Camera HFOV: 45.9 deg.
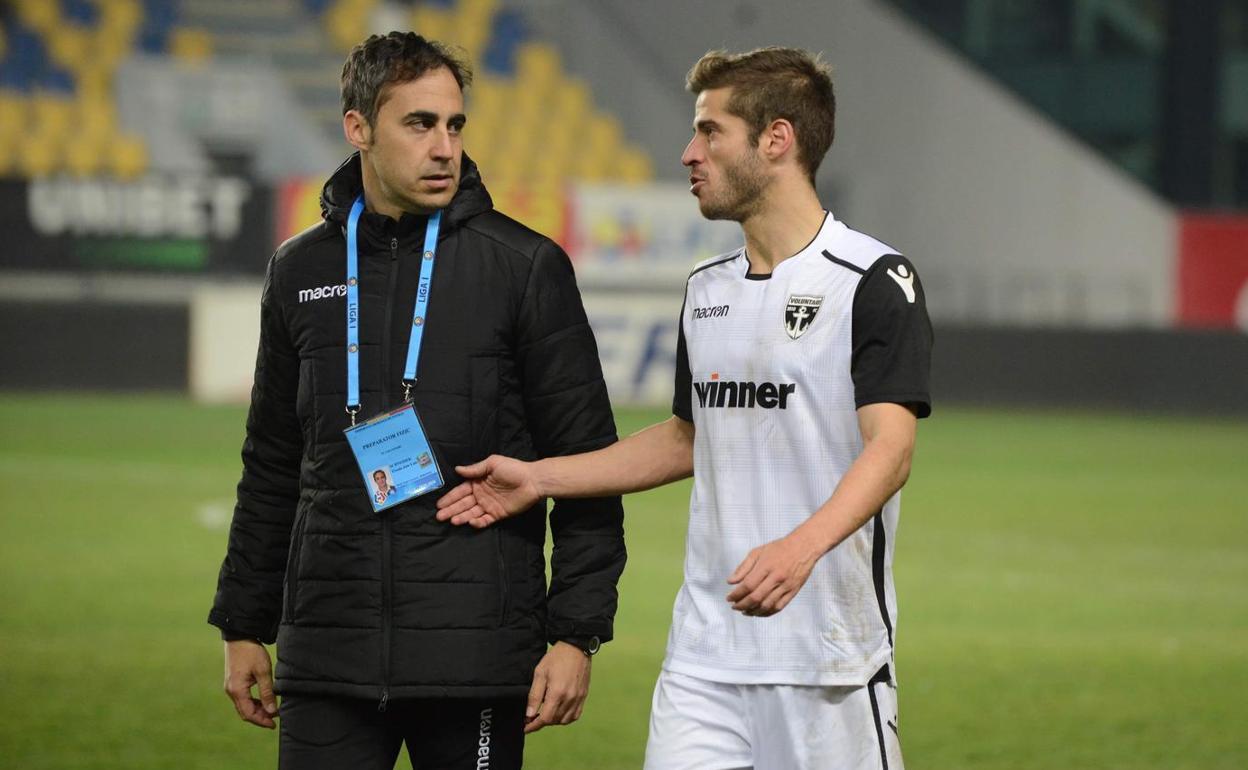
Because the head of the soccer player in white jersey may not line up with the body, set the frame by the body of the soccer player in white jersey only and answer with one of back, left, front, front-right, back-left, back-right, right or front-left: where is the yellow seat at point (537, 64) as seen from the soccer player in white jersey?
back-right

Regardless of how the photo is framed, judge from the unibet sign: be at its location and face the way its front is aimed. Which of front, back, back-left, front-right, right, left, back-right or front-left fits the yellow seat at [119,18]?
back

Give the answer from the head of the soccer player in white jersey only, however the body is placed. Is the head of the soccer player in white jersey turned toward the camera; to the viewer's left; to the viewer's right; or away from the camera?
to the viewer's left

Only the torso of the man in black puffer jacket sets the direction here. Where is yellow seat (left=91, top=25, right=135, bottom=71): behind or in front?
behind

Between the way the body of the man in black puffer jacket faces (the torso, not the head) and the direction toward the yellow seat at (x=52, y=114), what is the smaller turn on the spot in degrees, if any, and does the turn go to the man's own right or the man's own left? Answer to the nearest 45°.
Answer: approximately 180°

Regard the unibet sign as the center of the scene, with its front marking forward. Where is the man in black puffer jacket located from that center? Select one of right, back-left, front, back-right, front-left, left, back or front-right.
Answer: front

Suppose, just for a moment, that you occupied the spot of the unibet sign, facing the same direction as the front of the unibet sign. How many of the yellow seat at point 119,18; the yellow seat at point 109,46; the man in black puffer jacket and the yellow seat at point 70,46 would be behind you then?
3

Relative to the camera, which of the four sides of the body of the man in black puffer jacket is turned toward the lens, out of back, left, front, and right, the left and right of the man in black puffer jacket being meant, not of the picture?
front

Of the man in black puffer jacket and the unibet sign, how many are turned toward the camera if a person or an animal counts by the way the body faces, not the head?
2

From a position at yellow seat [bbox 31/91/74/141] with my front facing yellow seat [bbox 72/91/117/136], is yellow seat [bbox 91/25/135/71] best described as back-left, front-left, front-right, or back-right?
front-left

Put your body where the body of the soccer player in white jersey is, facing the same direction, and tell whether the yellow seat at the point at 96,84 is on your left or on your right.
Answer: on your right

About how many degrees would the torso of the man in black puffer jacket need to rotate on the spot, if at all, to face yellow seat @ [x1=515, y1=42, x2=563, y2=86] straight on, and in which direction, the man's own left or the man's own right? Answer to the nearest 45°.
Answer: approximately 180°

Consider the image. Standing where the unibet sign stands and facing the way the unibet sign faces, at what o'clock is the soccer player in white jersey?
The soccer player in white jersey is roughly at 12 o'clock from the unibet sign.

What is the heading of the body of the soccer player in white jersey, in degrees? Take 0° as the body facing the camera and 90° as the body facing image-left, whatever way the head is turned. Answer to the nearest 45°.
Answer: approximately 45°

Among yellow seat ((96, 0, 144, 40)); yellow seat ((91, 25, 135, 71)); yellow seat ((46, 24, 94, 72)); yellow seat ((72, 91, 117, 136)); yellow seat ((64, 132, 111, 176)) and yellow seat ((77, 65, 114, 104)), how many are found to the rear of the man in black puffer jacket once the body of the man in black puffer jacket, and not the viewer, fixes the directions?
6

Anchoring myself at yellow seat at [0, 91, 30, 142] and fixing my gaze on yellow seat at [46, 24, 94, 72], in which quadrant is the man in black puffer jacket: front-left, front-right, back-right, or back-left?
back-right

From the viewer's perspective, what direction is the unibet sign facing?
toward the camera

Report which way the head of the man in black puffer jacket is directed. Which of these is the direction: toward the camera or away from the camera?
toward the camera
